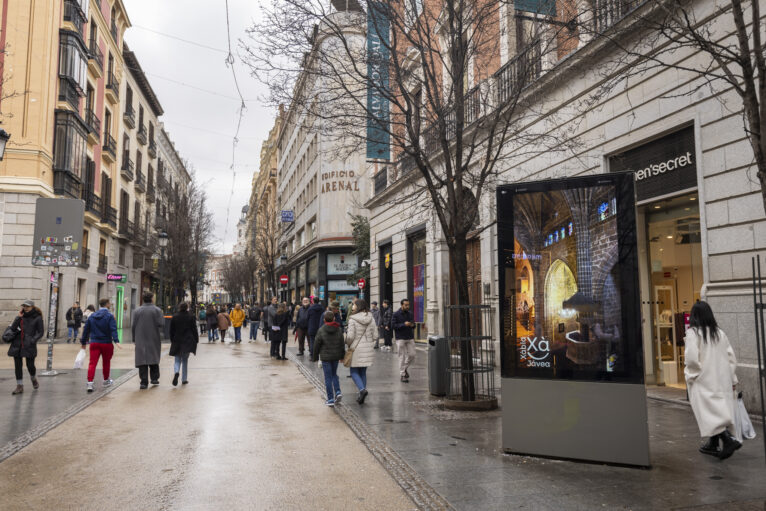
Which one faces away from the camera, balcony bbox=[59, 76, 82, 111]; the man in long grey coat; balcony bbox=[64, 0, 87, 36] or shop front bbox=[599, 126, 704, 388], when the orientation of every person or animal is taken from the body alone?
the man in long grey coat

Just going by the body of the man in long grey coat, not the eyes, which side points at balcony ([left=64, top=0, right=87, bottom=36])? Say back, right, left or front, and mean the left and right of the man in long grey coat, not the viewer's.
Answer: front

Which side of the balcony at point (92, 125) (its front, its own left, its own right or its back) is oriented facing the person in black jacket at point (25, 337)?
right

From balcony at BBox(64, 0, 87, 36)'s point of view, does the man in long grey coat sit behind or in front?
in front

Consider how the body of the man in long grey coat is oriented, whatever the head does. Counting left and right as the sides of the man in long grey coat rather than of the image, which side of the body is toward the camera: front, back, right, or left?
back

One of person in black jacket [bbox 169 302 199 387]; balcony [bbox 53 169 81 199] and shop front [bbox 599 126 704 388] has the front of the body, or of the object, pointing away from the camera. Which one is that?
the person in black jacket

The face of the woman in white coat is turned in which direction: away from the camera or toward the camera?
away from the camera

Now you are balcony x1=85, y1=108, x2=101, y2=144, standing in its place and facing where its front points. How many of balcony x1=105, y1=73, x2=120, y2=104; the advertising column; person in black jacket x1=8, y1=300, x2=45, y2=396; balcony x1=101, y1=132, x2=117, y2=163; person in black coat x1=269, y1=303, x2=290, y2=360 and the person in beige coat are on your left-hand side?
2

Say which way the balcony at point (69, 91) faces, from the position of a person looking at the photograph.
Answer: facing the viewer and to the right of the viewer

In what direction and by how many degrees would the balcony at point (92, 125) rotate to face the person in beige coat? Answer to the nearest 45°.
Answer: approximately 90° to its right

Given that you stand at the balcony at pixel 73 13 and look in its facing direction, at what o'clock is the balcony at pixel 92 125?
the balcony at pixel 92 125 is roughly at 8 o'clock from the balcony at pixel 73 13.

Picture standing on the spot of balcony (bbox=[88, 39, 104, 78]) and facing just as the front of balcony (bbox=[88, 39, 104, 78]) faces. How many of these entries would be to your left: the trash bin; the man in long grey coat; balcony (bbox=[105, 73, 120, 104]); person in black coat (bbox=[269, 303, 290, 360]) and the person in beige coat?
1
